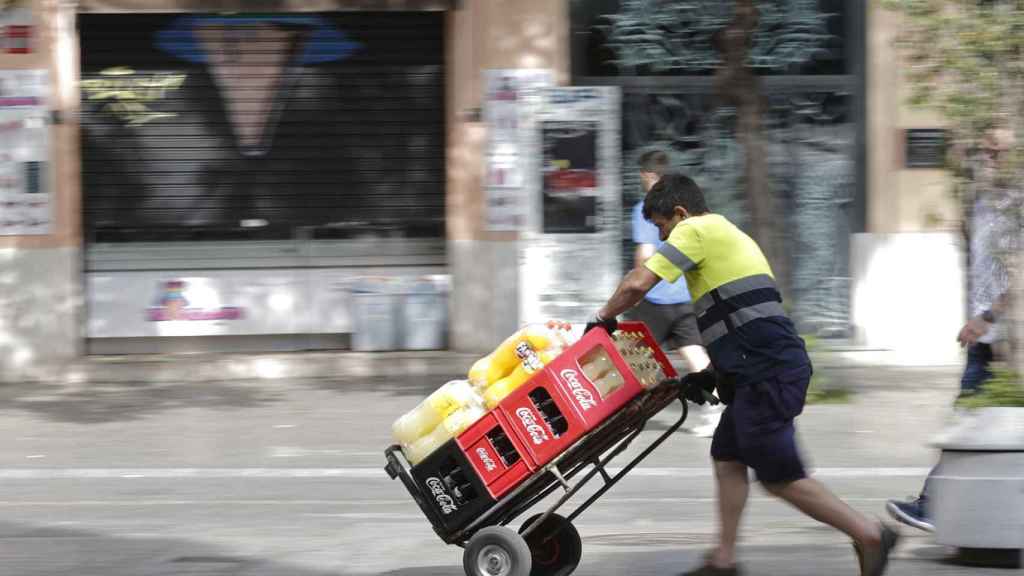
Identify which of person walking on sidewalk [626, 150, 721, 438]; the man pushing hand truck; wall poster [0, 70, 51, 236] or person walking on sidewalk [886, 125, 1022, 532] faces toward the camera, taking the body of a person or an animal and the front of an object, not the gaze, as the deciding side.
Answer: the wall poster

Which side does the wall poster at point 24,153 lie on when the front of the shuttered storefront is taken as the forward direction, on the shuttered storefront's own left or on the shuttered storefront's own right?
on the shuttered storefront's own right

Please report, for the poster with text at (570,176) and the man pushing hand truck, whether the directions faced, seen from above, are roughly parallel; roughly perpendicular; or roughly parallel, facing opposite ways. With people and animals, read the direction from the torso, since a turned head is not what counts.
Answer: roughly perpendicular

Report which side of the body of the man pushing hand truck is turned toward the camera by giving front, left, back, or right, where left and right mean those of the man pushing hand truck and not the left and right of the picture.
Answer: left

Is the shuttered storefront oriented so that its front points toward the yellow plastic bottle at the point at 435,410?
yes

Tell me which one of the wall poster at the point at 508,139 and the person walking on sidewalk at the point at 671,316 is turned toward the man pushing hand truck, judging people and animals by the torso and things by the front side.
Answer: the wall poster

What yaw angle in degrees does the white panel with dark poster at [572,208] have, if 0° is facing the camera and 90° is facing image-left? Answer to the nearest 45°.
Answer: approximately 0°

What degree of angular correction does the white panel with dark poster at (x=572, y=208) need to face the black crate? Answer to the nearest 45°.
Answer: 0° — it already faces it

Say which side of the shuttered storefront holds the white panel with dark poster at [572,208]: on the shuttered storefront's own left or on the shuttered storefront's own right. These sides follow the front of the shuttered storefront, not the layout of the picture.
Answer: on the shuttered storefront's own left
